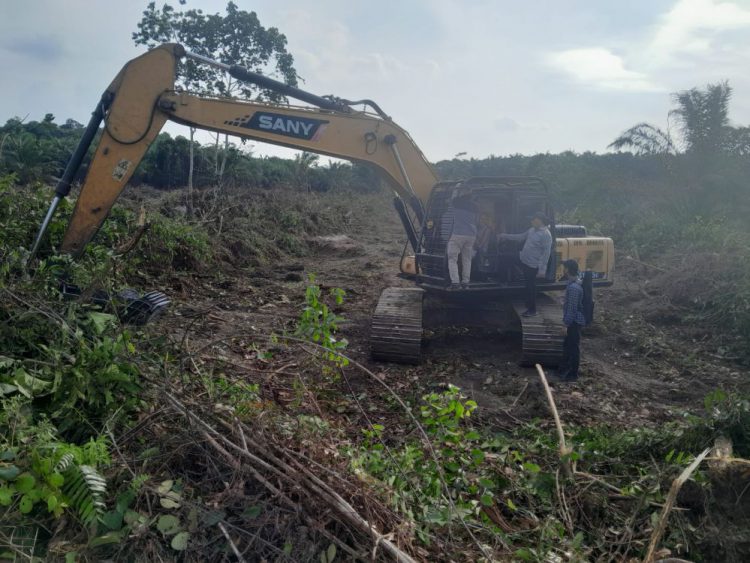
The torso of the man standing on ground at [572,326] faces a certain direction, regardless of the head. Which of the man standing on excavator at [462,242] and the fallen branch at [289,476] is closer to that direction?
the man standing on excavator

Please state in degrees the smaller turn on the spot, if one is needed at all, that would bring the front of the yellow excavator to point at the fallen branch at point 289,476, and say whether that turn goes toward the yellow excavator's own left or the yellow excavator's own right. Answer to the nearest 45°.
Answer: approximately 45° to the yellow excavator's own left

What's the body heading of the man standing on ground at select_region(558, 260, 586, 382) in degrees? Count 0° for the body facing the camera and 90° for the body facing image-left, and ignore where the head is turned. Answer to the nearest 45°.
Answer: approximately 90°

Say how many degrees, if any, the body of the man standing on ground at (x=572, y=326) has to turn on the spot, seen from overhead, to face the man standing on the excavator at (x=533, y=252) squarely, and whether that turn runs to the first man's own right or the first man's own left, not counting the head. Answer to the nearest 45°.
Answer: approximately 45° to the first man's own right

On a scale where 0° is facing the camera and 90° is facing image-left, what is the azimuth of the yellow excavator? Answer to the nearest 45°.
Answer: approximately 45°

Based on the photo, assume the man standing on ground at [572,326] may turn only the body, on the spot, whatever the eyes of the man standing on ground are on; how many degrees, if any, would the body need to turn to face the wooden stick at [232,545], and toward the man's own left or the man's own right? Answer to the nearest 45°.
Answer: approximately 90° to the man's own left
